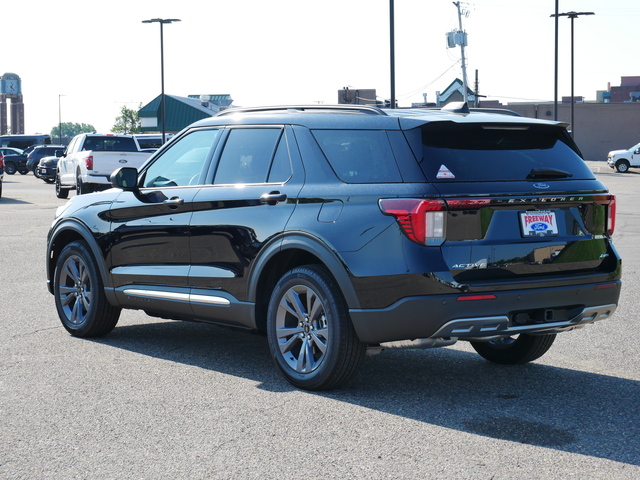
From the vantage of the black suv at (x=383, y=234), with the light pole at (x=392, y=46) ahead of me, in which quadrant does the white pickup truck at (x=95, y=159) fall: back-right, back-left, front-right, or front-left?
front-left

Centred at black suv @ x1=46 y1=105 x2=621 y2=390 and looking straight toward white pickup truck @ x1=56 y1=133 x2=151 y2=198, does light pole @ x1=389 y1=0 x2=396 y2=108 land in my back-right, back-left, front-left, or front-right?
front-right

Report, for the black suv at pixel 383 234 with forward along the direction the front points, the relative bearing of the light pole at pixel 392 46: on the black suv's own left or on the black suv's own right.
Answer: on the black suv's own right

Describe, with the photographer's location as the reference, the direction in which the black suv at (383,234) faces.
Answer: facing away from the viewer and to the left of the viewer

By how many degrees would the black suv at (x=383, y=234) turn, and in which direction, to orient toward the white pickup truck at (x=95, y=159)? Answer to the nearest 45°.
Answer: approximately 45° to its right
